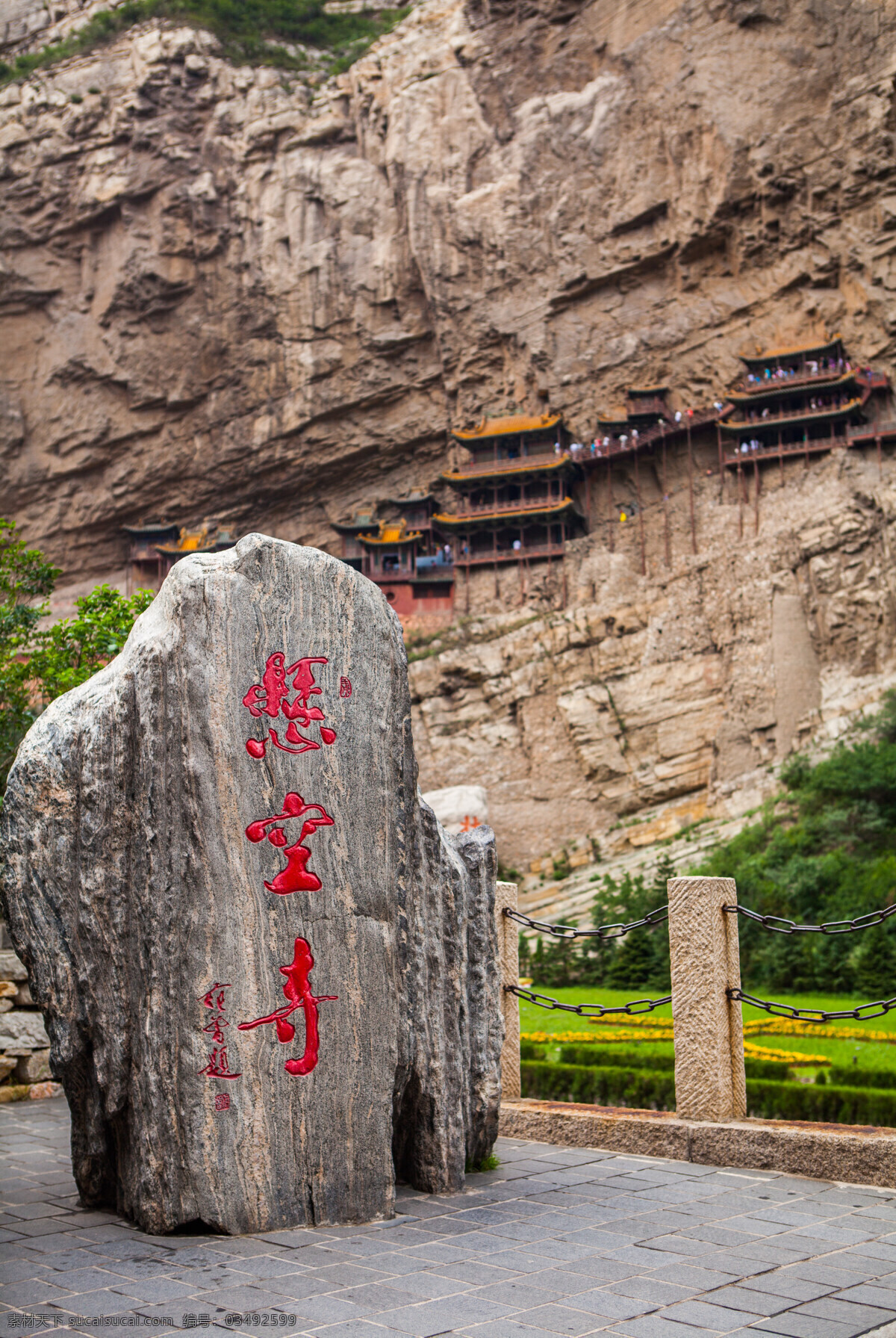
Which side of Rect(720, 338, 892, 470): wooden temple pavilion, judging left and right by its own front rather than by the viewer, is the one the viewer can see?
front

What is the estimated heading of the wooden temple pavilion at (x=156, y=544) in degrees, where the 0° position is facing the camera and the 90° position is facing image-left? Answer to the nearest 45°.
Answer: approximately 0°

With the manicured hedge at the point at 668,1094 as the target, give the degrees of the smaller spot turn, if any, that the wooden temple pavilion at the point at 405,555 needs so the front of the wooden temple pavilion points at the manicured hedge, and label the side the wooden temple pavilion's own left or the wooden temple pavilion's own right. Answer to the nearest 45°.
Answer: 0° — it already faces it

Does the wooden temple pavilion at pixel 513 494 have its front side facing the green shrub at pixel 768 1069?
yes

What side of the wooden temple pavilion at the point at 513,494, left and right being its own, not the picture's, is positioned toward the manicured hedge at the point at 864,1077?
front

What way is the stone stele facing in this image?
toward the camera

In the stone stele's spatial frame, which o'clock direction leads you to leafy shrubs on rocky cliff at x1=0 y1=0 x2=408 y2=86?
The leafy shrubs on rocky cliff is roughly at 6 o'clock from the stone stele.

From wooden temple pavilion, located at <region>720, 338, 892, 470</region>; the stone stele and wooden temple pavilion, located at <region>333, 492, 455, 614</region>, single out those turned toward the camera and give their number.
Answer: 3

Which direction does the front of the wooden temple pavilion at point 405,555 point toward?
toward the camera

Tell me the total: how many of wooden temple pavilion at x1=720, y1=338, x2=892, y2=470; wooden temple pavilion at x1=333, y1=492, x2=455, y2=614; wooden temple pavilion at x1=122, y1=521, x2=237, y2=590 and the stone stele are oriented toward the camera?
4

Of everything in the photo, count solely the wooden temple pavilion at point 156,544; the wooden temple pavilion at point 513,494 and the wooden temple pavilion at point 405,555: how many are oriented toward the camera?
3

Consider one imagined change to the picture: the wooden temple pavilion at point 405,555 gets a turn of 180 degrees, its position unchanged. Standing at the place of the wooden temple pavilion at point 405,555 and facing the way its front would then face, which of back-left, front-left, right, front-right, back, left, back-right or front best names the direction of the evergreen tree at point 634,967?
back

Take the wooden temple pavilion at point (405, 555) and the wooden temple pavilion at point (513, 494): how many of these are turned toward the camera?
2
